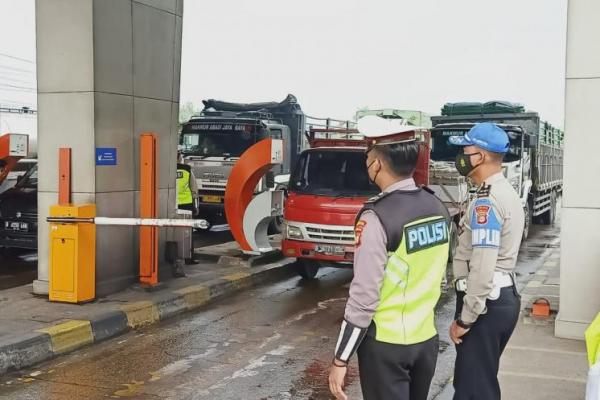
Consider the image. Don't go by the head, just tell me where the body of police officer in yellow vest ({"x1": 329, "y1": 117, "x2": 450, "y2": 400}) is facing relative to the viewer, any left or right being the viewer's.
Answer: facing away from the viewer and to the left of the viewer

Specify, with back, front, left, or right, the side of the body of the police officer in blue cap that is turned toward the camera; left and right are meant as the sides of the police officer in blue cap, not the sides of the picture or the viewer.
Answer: left

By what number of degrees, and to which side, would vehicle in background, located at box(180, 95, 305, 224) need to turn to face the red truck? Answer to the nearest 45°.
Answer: approximately 45° to its left

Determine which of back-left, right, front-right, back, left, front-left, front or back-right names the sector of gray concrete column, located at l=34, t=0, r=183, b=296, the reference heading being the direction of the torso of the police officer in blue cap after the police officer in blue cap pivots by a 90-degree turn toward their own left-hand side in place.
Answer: back-right

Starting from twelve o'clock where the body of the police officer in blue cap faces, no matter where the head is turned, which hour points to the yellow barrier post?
The yellow barrier post is roughly at 1 o'clock from the police officer in blue cap.

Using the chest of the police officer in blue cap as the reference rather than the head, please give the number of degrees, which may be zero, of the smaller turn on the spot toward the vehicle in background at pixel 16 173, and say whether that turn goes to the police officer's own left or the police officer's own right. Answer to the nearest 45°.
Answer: approximately 45° to the police officer's own right

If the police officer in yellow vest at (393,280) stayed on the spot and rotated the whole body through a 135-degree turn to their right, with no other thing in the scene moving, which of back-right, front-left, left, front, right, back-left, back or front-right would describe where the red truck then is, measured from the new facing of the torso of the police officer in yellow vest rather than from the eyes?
left

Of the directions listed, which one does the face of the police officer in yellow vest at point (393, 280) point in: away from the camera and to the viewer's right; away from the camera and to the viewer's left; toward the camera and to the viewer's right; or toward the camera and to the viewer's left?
away from the camera and to the viewer's left

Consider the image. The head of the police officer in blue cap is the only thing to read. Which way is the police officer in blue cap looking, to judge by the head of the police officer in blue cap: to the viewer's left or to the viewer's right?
to the viewer's left

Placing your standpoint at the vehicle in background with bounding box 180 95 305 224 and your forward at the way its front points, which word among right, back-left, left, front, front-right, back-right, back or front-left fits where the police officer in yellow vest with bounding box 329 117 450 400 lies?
front-left

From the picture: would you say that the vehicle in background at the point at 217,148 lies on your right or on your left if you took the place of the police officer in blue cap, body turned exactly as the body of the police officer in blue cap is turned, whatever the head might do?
on your right

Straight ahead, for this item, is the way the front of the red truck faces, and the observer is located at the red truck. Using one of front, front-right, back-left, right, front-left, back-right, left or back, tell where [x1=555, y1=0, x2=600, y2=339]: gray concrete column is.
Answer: left
